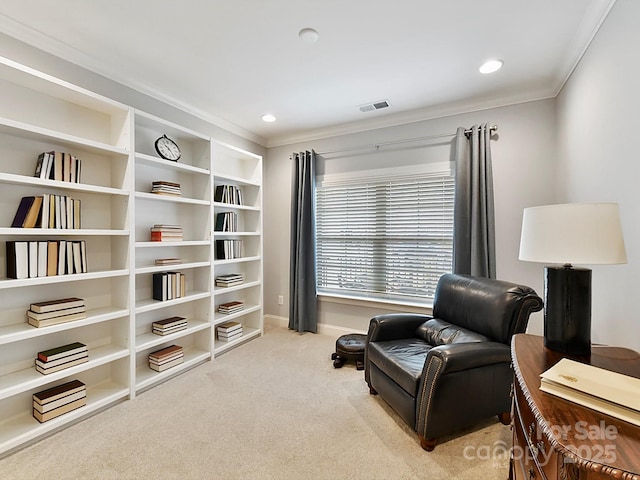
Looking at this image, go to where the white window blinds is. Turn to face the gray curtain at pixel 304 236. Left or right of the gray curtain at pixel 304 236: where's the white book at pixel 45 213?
left

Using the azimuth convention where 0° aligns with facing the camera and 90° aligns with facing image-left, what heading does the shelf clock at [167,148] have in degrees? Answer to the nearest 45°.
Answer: approximately 315°

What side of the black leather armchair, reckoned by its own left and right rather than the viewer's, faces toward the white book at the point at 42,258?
front

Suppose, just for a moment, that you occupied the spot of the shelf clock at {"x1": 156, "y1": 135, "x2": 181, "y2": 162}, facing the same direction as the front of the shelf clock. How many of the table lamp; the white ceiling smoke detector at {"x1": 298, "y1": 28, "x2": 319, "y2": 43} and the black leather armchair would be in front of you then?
3

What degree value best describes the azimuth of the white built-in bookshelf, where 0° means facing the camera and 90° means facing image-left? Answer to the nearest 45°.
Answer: approximately 315°

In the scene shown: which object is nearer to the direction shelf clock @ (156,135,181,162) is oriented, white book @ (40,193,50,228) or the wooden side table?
the wooden side table

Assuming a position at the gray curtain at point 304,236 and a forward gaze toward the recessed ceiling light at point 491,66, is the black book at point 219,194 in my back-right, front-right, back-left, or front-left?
back-right

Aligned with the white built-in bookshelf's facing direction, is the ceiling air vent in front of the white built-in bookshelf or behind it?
in front

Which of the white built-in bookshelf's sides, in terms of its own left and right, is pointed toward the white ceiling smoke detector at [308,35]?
front

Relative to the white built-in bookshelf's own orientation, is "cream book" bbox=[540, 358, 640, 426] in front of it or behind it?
in front

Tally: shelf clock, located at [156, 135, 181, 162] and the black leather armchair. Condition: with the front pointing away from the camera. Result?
0

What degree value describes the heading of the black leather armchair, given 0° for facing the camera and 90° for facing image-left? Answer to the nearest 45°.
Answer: approximately 45°

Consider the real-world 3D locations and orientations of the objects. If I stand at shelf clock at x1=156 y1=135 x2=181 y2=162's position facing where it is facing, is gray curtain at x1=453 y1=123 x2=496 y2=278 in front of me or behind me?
in front
